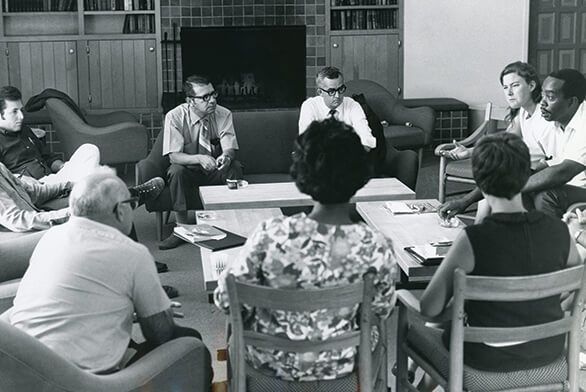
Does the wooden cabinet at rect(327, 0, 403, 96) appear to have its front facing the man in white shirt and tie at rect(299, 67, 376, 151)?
yes

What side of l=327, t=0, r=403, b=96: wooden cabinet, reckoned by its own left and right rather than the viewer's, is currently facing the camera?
front

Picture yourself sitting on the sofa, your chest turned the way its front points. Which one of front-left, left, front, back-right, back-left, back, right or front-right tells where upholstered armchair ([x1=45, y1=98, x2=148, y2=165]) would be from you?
back-right

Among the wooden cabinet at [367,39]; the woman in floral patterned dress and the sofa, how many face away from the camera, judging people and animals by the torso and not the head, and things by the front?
1

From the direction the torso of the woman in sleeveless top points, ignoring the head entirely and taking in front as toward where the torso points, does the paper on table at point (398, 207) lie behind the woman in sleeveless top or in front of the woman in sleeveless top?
in front

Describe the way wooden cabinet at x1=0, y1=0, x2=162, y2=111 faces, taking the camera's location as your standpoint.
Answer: facing the viewer

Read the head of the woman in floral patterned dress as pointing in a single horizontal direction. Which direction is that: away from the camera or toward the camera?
away from the camera

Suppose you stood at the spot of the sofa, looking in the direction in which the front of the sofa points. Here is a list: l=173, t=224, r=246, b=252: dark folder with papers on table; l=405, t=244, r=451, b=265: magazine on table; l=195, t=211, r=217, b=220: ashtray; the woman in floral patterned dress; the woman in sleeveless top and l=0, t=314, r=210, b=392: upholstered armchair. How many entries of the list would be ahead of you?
6

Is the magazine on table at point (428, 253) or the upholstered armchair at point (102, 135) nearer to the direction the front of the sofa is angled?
the magazine on table

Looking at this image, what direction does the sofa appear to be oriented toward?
toward the camera

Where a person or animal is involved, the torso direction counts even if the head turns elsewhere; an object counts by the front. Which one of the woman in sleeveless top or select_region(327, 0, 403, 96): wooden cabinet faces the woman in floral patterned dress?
the wooden cabinet

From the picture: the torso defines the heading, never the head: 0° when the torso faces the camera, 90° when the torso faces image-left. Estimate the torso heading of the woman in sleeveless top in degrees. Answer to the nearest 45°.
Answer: approximately 180°

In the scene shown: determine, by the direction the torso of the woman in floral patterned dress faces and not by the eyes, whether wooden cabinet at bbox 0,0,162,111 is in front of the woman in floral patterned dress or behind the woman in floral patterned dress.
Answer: in front
